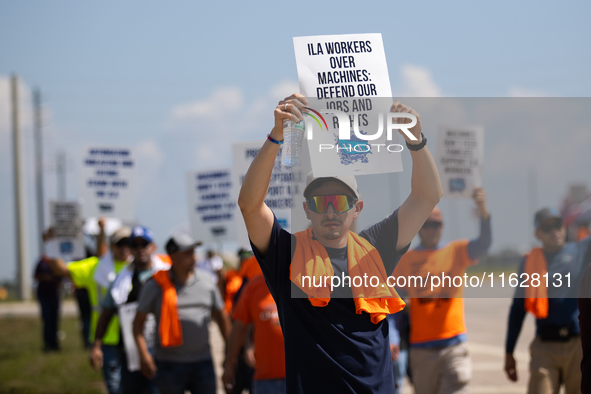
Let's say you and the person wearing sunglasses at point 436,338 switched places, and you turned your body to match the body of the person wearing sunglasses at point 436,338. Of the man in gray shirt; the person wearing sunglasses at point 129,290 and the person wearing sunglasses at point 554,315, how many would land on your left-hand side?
1

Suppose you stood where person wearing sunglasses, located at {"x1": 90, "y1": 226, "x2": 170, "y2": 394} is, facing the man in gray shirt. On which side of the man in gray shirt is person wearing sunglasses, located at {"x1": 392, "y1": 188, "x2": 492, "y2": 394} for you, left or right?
left

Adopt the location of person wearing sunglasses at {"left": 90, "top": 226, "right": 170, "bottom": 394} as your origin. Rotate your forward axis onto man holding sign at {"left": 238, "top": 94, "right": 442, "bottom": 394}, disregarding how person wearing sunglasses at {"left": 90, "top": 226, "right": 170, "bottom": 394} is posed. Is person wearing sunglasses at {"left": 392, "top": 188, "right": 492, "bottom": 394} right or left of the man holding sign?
left

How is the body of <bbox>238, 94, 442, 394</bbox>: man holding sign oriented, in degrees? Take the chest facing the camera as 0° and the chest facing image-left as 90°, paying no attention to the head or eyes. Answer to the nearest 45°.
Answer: approximately 0°

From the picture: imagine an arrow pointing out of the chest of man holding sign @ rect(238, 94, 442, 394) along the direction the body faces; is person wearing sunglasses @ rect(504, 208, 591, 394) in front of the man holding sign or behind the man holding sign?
behind

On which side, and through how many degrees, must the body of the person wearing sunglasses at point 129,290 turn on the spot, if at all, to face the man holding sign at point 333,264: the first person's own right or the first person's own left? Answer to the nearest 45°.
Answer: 0° — they already face them

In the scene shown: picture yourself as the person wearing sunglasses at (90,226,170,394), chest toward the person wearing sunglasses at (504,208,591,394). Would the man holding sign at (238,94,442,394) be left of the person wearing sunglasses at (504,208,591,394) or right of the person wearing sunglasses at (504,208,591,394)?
right

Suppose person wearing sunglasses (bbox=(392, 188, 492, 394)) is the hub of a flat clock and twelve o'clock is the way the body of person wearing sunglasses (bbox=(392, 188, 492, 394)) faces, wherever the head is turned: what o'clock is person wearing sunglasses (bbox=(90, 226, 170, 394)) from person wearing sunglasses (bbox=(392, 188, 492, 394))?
person wearing sunglasses (bbox=(90, 226, 170, 394)) is roughly at 3 o'clock from person wearing sunglasses (bbox=(392, 188, 492, 394)).

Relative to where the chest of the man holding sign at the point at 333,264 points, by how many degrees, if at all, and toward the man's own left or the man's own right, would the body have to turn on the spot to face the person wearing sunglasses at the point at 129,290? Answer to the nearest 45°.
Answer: approximately 135° to the man's own right

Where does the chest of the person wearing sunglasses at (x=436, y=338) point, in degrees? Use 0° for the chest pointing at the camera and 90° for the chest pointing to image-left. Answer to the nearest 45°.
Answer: approximately 0°
